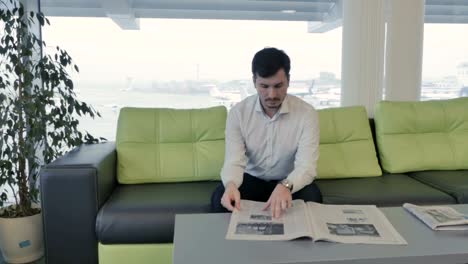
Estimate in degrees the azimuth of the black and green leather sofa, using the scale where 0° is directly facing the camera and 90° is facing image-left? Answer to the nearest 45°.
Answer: approximately 0°

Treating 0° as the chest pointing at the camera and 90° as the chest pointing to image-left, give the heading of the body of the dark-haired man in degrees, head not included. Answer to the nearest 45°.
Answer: approximately 0°

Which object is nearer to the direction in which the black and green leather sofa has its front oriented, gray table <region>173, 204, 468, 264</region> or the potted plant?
the gray table

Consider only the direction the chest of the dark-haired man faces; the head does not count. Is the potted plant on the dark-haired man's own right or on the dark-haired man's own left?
on the dark-haired man's own right

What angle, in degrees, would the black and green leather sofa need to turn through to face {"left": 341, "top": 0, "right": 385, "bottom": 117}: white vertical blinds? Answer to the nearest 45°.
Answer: approximately 135° to its left

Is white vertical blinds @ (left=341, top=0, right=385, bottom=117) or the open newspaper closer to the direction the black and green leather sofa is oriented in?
the open newspaper

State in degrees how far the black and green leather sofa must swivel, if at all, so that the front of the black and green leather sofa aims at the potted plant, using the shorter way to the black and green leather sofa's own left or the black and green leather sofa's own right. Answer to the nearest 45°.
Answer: approximately 90° to the black and green leather sofa's own right

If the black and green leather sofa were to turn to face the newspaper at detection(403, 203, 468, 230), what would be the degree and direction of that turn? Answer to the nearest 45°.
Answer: approximately 45° to its left

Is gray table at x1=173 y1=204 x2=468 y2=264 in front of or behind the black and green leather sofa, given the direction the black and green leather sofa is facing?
in front

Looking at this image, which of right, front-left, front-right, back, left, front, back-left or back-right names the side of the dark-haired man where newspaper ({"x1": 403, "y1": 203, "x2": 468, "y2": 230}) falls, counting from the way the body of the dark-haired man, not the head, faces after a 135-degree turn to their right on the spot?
back

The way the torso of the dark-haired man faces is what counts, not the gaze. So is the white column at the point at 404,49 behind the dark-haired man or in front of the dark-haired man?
behind
